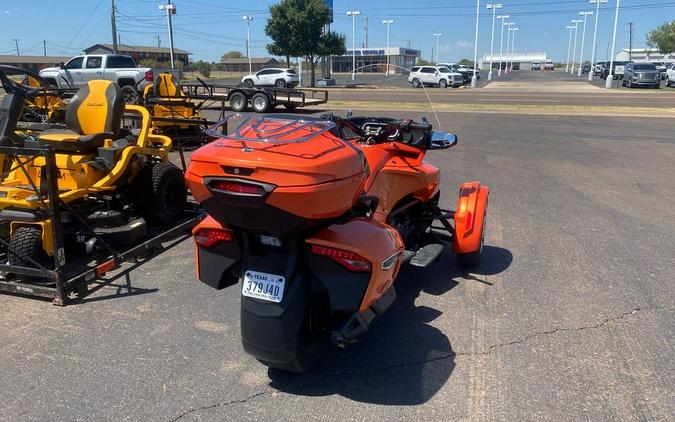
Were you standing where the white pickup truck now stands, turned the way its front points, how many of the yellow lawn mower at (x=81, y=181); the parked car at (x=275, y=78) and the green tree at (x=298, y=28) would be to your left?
1

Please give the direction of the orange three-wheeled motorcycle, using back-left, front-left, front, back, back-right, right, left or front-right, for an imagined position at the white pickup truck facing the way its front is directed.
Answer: left

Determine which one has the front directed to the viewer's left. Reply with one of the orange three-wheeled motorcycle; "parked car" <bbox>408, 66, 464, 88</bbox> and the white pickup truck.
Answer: the white pickup truck

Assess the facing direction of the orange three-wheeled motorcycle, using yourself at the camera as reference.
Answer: facing away from the viewer and to the right of the viewer

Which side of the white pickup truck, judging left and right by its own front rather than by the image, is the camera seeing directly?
left

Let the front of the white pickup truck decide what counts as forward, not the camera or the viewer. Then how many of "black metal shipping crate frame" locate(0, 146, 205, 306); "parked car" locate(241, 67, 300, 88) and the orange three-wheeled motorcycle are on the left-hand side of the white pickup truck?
2

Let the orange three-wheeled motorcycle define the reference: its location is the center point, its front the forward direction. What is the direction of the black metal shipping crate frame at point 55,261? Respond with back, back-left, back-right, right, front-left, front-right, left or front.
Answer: left

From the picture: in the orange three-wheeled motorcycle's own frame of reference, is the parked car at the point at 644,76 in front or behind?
in front

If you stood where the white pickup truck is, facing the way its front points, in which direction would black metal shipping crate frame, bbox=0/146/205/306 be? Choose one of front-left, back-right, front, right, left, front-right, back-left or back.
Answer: left

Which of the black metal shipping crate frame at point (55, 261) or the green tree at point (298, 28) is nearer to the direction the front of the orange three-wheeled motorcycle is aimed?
the green tree
